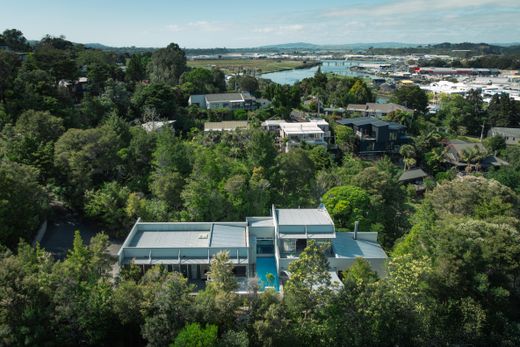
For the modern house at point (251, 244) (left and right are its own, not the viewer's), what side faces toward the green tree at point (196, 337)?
front

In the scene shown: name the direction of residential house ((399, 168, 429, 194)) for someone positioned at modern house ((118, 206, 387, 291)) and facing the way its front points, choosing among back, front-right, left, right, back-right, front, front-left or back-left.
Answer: back-left

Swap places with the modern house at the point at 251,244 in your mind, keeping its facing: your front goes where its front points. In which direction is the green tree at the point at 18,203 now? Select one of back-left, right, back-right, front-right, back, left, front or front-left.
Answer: right

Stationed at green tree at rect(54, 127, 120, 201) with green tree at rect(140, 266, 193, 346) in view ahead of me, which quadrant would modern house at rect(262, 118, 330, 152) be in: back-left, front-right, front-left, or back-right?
back-left

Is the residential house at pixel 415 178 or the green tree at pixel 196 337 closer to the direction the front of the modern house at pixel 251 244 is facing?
the green tree

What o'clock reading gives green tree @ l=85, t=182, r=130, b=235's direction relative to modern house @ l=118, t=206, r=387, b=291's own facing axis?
The green tree is roughly at 4 o'clock from the modern house.

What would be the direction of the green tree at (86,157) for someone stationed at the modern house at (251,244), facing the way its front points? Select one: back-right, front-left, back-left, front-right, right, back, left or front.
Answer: back-right

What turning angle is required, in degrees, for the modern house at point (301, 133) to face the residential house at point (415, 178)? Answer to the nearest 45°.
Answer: approximately 45° to its left

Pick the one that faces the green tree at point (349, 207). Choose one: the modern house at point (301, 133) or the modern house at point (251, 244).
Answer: the modern house at point (301, 133)

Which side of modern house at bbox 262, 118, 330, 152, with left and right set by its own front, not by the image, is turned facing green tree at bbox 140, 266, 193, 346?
front

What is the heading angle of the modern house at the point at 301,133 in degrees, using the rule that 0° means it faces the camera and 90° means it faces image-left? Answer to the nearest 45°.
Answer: approximately 0°

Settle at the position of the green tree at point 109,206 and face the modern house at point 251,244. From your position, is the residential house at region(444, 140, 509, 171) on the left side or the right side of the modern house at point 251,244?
left

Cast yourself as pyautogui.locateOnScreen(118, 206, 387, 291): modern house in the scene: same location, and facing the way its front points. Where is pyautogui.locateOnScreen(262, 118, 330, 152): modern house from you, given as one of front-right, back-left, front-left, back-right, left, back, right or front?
back

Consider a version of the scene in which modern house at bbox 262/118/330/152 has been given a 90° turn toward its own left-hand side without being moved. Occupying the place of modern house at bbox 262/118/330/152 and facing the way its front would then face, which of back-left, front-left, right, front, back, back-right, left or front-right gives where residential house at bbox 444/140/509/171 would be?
front

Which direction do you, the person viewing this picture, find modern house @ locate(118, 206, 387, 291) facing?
facing the viewer

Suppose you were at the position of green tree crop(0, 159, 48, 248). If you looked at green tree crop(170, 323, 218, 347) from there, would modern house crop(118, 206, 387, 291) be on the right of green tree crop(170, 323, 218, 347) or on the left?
left

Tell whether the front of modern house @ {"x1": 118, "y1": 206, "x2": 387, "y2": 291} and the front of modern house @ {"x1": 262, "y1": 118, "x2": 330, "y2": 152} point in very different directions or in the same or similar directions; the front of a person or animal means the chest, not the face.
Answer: same or similar directions

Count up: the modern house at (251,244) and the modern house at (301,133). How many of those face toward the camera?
2

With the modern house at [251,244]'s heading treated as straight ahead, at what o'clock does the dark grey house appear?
The dark grey house is roughly at 7 o'clock from the modern house.
